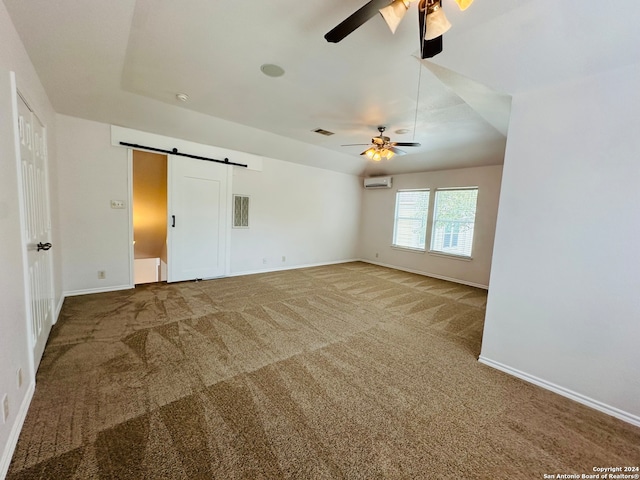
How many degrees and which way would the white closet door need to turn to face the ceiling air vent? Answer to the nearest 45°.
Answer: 0° — it already faces it

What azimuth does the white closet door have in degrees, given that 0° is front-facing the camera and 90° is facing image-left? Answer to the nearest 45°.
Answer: approximately 270°

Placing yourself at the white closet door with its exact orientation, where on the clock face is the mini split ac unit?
The mini split ac unit is roughly at 12 o'clock from the white closet door.
